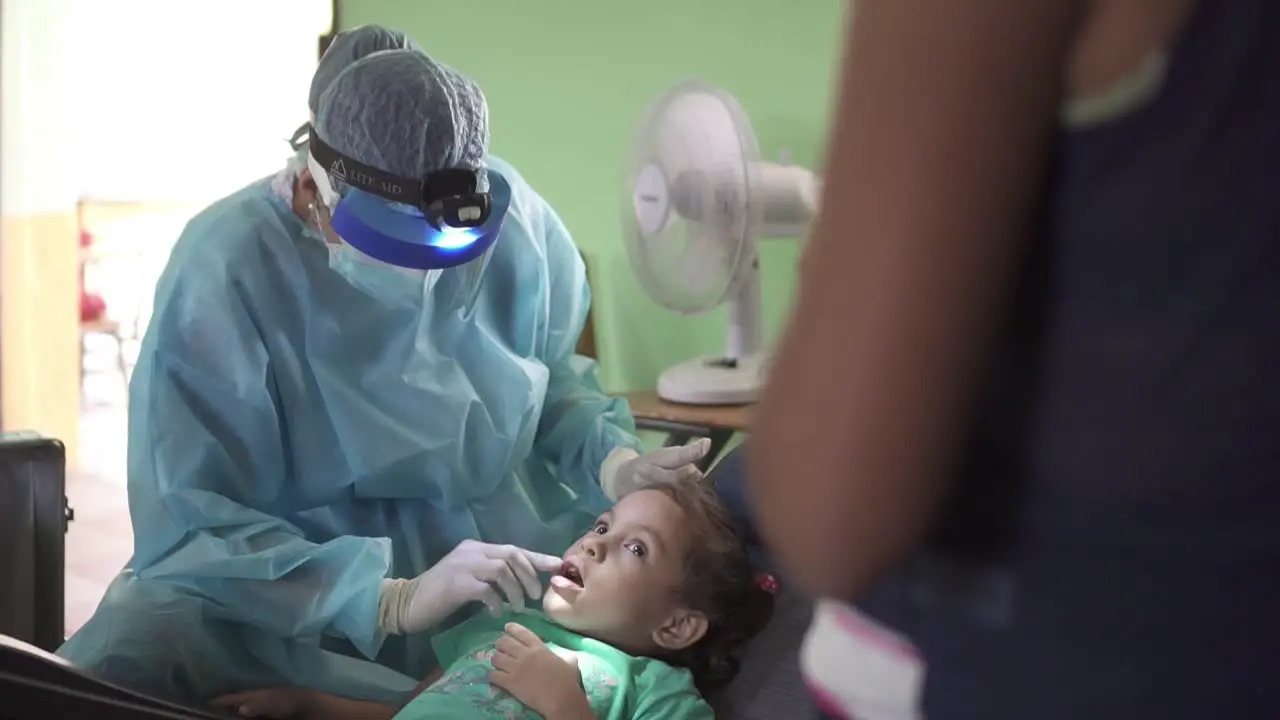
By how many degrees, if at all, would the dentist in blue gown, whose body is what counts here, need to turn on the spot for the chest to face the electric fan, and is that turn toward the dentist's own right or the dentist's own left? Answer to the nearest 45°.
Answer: approximately 90° to the dentist's own left

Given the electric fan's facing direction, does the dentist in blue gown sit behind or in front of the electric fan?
in front

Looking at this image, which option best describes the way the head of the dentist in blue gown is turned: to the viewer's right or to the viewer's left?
to the viewer's right

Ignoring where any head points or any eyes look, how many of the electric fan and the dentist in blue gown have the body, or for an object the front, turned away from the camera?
0

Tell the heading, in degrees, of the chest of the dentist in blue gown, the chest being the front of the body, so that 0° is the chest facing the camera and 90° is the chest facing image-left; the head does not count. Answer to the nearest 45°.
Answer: approximately 315°
